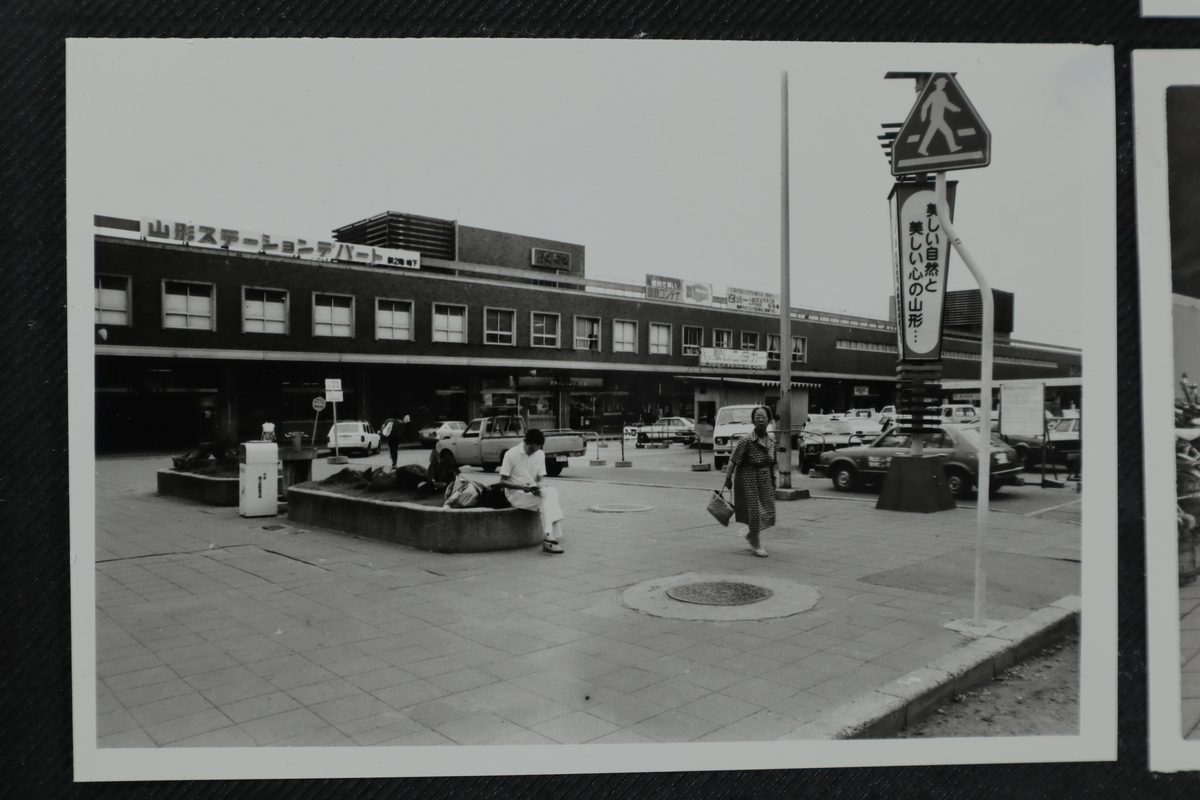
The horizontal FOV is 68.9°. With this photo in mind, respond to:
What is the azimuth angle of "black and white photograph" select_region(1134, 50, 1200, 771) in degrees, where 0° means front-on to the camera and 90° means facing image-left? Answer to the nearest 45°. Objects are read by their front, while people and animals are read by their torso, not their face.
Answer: approximately 0°
